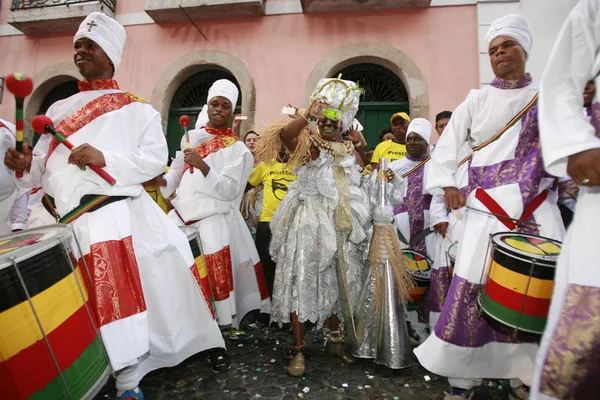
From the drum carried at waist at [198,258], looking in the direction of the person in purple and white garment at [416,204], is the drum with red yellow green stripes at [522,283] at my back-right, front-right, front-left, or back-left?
front-right

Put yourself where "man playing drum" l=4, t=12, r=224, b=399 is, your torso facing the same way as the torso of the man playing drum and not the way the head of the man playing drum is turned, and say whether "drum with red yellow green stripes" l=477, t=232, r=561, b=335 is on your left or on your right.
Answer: on your left

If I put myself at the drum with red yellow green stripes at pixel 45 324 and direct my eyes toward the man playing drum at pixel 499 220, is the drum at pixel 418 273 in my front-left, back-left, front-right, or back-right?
front-left

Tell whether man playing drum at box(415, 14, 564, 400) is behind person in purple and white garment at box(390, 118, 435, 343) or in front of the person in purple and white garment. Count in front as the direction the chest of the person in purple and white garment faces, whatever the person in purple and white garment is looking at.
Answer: in front

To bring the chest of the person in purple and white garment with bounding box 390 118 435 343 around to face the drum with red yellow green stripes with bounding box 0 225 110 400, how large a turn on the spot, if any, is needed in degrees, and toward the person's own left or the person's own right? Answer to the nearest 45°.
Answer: approximately 45° to the person's own right

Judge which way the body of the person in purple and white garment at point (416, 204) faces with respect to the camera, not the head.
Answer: toward the camera

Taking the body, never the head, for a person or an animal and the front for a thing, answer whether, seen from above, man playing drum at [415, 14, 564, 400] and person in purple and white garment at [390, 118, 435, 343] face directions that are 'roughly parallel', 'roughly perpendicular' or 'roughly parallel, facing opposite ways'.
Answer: roughly parallel

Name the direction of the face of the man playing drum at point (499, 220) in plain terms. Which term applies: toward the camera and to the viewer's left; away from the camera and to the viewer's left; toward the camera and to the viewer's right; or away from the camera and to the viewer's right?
toward the camera and to the viewer's left

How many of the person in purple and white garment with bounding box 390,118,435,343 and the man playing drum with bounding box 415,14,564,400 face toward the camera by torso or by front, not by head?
2

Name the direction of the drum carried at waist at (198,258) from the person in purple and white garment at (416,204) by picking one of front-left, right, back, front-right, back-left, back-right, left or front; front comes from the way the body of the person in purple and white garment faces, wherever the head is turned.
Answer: front-right
